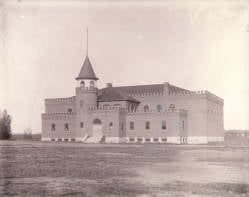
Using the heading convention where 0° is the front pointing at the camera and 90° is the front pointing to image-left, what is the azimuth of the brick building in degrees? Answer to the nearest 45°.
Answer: approximately 0°
